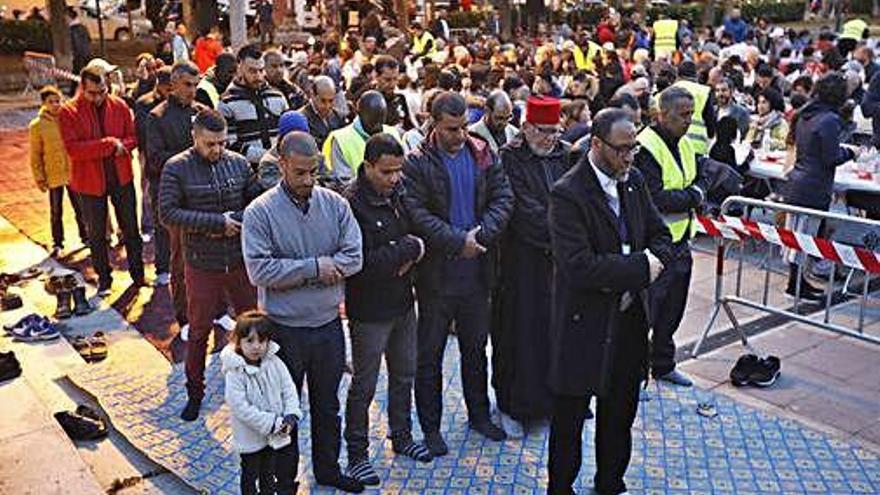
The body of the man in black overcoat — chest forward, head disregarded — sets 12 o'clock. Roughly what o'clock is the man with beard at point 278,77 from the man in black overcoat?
The man with beard is roughly at 6 o'clock from the man in black overcoat.

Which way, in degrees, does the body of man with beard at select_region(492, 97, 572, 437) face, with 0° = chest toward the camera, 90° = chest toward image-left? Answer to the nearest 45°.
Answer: approximately 315°

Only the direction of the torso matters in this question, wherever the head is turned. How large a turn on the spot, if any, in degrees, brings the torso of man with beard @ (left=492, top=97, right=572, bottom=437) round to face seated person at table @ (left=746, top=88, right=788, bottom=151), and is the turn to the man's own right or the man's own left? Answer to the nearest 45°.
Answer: approximately 90° to the man's own left

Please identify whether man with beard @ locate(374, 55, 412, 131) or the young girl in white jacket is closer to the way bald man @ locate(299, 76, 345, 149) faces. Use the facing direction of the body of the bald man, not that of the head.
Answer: the young girl in white jacket

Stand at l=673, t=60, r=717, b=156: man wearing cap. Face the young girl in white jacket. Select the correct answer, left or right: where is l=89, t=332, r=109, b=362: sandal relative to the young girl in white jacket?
right

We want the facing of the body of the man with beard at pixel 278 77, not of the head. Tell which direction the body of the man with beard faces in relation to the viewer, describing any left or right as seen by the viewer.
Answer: facing the viewer and to the right of the viewer

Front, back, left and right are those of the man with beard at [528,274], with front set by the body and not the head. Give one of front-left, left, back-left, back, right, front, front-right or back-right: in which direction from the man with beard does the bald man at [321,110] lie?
back

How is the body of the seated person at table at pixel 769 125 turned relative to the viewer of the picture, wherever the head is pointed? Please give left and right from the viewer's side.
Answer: facing the viewer and to the left of the viewer

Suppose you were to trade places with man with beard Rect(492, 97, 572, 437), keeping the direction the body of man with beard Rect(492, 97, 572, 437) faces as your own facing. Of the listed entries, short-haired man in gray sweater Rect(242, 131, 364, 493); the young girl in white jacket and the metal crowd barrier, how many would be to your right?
2

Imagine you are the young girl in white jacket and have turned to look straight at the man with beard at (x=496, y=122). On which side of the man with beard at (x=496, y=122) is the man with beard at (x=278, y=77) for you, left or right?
left
